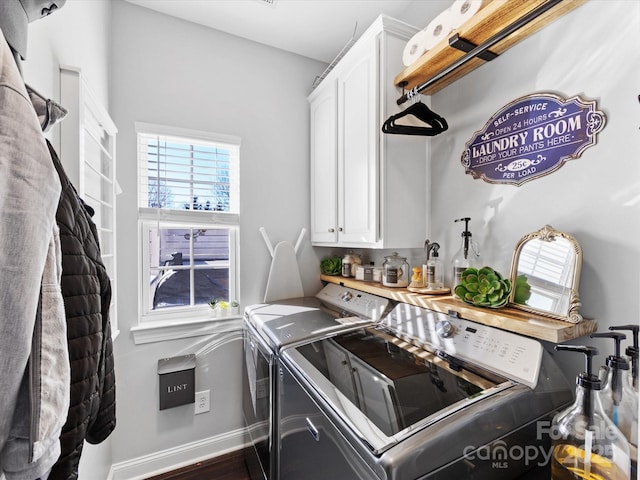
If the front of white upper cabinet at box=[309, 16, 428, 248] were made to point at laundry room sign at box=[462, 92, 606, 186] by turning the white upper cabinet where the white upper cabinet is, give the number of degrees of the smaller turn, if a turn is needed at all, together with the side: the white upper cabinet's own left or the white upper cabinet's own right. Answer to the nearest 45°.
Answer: approximately 90° to the white upper cabinet's own left

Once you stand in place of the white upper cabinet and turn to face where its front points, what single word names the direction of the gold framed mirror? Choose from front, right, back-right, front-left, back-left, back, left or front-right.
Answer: left

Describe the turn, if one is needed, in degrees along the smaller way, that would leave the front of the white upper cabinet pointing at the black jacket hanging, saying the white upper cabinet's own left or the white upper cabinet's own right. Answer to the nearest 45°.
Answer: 0° — it already faces it

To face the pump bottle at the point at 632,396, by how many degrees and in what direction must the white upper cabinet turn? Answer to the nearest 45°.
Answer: approximately 90° to its left

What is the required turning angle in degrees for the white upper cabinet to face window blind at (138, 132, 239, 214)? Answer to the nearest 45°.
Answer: approximately 45° to its right

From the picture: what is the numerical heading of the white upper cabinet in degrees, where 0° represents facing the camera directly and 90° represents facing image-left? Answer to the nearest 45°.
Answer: approximately 45°

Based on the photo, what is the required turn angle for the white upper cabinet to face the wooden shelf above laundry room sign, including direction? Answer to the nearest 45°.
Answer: approximately 90° to its left

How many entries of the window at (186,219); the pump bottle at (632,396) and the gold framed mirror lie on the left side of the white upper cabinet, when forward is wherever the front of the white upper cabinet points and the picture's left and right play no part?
2
